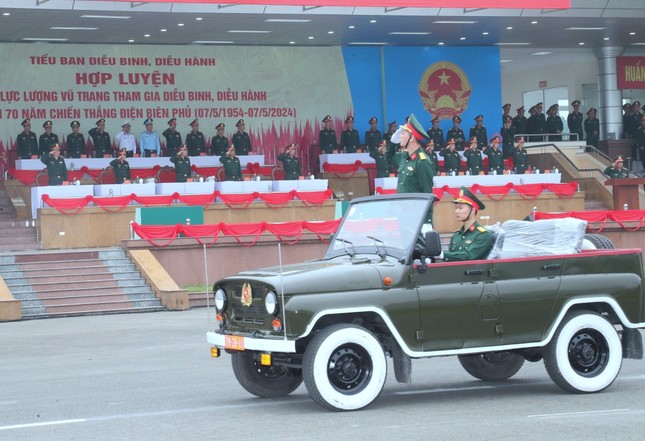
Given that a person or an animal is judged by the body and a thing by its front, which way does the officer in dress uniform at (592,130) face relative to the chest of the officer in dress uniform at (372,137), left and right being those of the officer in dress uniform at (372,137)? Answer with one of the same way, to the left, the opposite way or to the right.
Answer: the same way

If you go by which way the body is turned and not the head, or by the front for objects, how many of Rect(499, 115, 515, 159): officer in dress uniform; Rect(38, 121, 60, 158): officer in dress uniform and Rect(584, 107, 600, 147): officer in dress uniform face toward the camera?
3

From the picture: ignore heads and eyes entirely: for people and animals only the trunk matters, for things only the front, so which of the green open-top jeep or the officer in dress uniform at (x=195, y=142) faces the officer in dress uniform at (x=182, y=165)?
the officer in dress uniform at (x=195, y=142)

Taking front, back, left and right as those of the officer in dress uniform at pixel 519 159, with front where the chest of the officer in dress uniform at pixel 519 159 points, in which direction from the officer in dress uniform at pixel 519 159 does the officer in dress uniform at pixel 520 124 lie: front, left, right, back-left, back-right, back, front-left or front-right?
back

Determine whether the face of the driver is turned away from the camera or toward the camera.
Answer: toward the camera

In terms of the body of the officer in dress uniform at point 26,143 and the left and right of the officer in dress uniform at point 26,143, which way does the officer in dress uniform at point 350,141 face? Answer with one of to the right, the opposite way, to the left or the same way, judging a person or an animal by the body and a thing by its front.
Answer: the same way

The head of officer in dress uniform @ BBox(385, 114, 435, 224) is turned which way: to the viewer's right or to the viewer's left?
to the viewer's left

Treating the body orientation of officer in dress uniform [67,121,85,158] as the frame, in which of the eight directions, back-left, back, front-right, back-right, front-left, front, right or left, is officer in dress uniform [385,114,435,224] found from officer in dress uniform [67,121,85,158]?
front

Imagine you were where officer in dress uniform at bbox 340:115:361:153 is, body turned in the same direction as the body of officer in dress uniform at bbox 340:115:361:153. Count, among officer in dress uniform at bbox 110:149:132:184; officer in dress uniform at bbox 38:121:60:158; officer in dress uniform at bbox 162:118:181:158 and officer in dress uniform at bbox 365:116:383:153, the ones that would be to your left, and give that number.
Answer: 1

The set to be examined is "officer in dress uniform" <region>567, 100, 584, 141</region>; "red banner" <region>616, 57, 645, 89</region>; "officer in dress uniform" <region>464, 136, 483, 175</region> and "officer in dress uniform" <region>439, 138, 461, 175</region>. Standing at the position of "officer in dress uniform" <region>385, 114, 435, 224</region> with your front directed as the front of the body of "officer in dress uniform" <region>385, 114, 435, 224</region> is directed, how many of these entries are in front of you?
0

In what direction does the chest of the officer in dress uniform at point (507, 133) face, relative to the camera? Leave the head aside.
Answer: toward the camera

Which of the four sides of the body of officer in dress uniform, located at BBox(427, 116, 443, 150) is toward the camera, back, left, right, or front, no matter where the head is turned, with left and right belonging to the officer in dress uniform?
front

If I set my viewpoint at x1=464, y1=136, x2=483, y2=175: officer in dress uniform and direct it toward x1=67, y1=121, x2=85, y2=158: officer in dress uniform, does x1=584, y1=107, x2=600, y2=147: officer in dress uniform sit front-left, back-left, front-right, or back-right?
back-right

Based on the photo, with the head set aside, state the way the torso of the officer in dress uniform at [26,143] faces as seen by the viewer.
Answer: toward the camera

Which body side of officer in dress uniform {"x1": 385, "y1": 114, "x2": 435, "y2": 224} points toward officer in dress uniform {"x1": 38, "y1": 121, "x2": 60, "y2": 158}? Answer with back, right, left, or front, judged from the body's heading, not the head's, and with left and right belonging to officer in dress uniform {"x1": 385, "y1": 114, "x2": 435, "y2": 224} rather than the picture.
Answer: right

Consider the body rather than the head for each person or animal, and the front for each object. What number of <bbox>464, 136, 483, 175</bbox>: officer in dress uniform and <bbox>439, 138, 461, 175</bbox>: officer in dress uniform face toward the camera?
2
